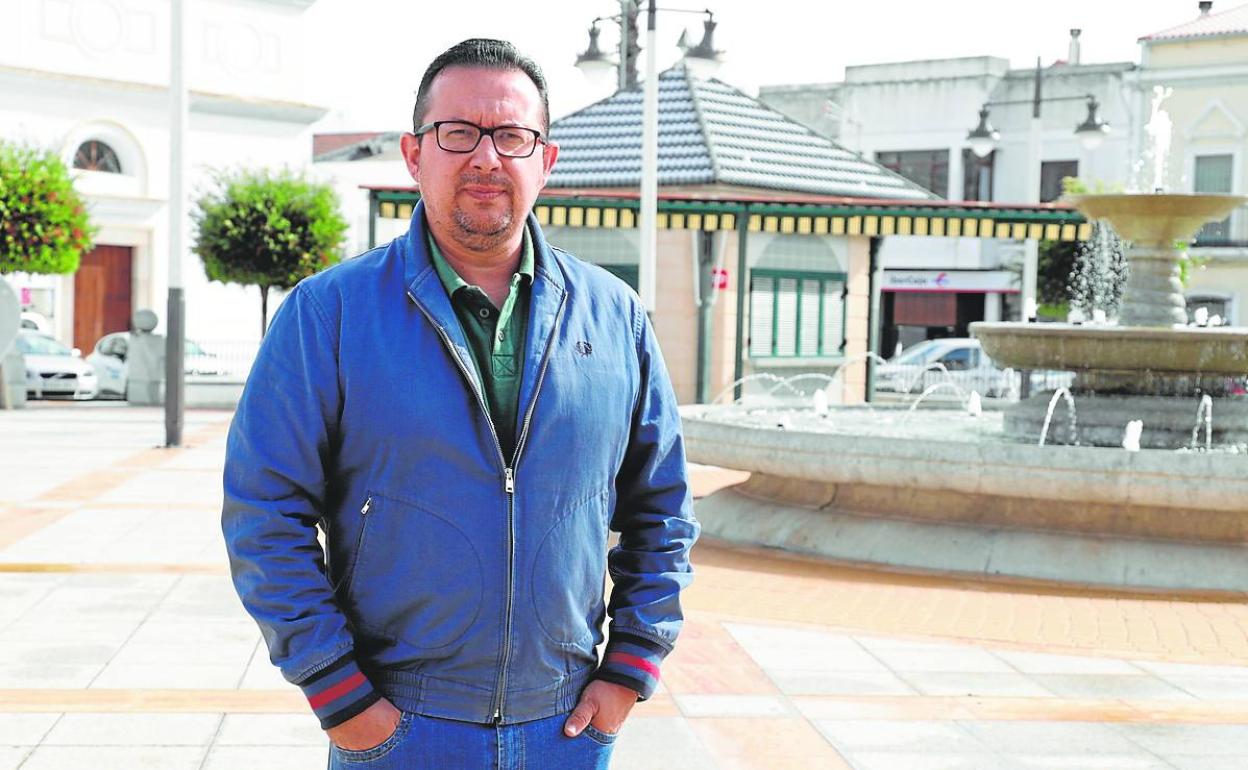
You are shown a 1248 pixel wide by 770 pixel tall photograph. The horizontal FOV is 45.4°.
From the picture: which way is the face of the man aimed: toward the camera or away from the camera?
toward the camera

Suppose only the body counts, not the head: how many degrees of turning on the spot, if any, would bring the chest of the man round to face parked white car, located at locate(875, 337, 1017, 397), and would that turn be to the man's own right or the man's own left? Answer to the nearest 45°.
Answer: approximately 180°

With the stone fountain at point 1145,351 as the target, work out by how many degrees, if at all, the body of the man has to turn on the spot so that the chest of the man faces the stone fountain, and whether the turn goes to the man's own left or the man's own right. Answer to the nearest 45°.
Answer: approximately 135° to the man's own left

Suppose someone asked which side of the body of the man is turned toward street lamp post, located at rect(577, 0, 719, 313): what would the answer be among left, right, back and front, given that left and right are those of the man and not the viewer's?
back

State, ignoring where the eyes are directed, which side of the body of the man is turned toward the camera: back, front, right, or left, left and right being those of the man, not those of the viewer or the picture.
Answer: front

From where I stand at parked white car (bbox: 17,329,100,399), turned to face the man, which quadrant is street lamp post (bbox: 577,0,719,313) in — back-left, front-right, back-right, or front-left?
front-left
